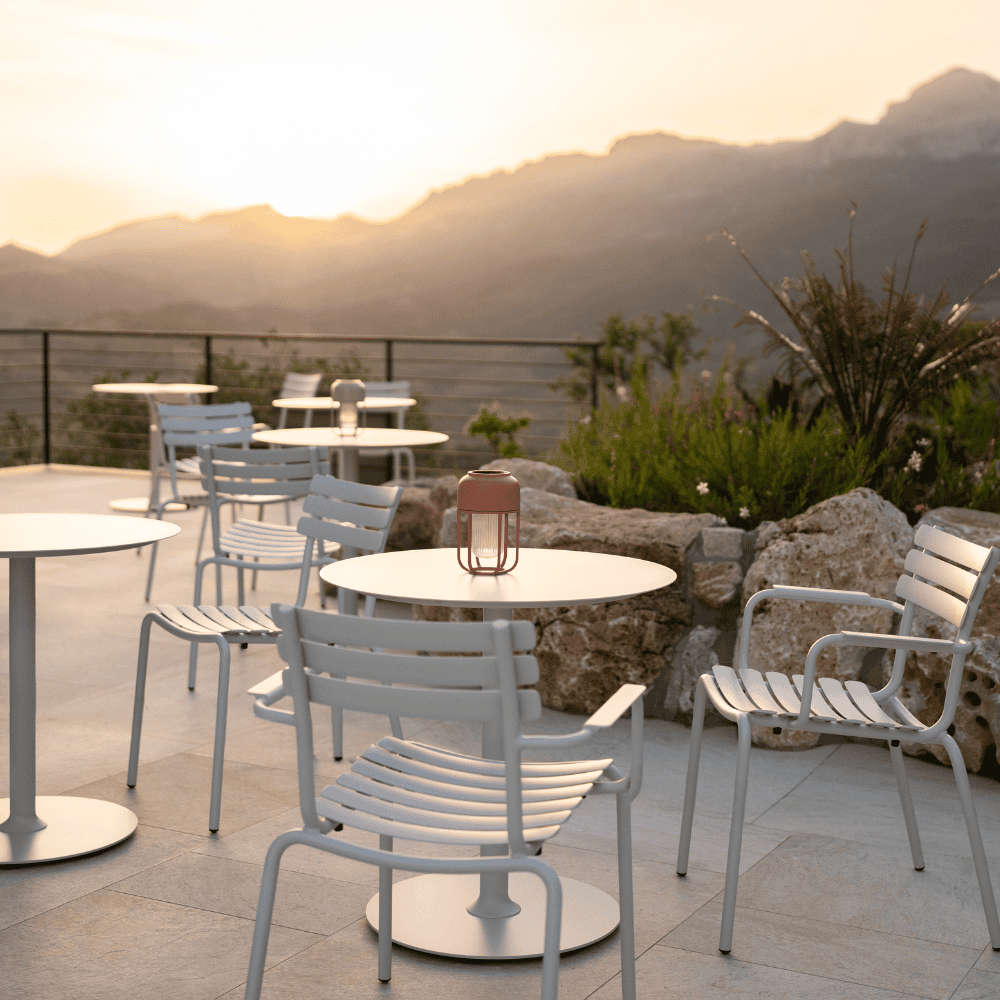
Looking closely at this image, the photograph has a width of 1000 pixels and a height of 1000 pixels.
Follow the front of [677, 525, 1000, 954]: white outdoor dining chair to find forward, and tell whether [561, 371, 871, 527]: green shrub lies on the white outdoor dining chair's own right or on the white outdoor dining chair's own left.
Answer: on the white outdoor dining chair's own right

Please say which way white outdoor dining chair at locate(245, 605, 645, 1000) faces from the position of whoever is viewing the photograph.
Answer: facing away from the viewer and to the right of the viewer

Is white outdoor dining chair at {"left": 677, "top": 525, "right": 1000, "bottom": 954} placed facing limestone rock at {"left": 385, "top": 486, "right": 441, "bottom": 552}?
no

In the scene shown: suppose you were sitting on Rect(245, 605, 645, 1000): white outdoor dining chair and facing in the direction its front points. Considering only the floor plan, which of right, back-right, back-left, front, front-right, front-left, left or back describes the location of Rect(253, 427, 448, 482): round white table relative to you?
front-left

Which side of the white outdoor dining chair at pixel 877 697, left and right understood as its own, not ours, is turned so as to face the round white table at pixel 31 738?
front

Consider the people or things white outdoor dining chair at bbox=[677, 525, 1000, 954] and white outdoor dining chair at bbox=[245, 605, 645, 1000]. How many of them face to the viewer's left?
1

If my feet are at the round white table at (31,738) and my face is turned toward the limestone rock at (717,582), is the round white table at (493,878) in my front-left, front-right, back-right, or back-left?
front-right

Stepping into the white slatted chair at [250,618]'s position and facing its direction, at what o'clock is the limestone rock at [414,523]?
The limestone rock is roughly at 5 o'clock from the white slatted chair.

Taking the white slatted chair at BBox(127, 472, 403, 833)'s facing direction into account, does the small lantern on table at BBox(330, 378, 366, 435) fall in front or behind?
behind

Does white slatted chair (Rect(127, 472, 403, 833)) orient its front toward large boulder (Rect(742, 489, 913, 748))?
no

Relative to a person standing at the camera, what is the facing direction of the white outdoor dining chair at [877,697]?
facing to the left of the viewer

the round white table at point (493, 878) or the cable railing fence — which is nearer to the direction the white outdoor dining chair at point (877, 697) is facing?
the round white table

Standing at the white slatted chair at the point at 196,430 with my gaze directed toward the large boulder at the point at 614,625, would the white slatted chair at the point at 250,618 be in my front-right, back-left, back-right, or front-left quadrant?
front-right
